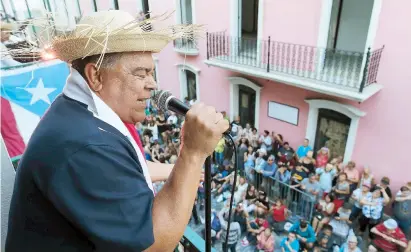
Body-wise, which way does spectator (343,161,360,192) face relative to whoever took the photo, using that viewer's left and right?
facing the viewer and to the left of the viewer

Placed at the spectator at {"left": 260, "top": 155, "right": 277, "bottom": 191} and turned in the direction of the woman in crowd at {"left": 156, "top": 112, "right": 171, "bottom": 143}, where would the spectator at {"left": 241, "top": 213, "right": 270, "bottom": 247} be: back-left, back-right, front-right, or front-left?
back-left

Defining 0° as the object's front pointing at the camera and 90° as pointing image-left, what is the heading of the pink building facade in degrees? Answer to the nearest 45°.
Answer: approximately 45°

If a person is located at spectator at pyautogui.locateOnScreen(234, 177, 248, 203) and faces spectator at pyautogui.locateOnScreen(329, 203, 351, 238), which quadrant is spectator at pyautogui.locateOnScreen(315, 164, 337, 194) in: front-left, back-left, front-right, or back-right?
front-left

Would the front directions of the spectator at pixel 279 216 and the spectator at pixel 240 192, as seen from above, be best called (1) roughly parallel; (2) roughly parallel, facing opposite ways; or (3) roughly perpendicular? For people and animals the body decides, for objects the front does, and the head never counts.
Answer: roughly parallel

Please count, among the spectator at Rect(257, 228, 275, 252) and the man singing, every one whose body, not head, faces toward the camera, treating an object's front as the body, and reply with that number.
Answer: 1

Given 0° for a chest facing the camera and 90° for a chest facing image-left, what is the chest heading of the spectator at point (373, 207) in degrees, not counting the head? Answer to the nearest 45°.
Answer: approximately 45°

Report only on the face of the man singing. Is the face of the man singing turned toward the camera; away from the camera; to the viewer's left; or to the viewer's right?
to the viewer's right

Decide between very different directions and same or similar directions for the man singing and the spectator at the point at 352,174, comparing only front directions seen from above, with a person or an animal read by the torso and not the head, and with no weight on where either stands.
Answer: very different directions

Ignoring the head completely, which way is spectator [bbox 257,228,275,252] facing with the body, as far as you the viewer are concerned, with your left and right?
facing the viewer

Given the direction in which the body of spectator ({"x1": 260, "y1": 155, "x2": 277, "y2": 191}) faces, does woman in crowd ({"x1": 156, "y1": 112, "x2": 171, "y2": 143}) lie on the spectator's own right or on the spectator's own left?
on the spectator's own right

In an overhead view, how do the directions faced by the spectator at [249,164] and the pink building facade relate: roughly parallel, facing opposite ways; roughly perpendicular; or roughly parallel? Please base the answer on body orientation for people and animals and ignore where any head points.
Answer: roughly parallel

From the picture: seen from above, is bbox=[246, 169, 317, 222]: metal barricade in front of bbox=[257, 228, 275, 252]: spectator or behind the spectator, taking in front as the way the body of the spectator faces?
behind
